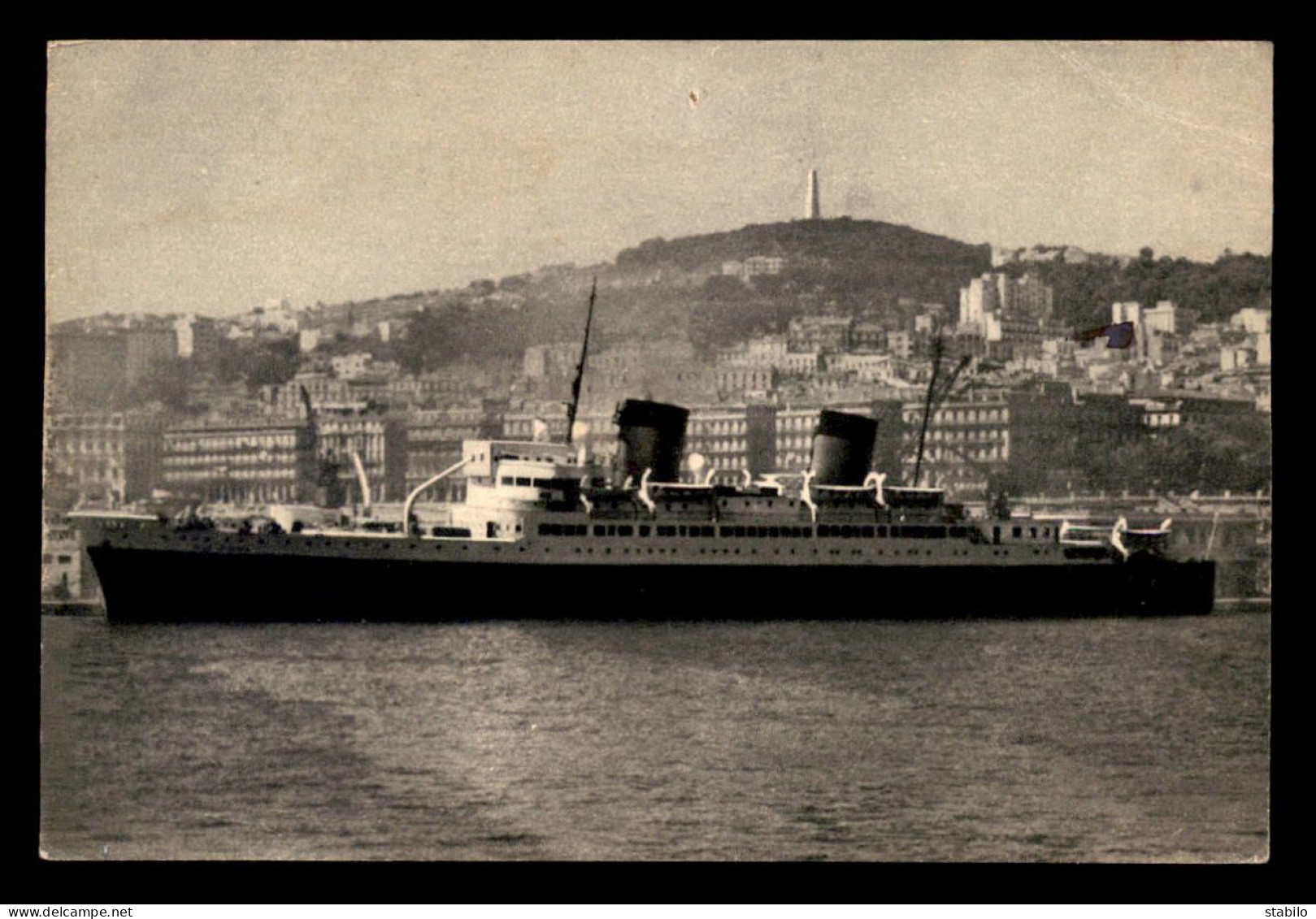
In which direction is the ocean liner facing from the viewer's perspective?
to the viewer's left
